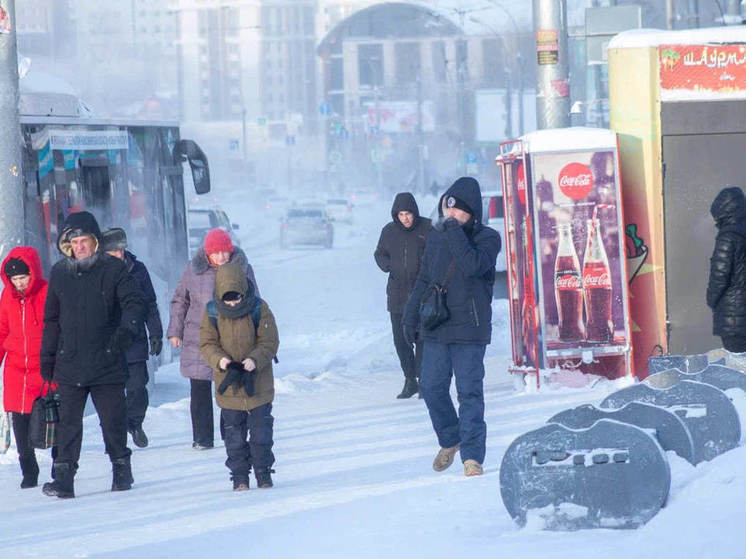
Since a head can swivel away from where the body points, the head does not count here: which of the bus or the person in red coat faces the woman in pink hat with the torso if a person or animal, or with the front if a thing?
the bus

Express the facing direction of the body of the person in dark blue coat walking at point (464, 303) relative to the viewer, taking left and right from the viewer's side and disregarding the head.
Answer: facing the viewer and to the left of the viewer

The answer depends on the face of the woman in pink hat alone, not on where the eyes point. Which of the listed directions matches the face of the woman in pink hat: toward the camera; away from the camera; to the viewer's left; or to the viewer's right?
toward the camera

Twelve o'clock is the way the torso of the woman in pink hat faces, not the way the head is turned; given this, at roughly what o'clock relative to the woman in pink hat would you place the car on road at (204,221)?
The car on road is roughly at 6 o'clock from the woman in pink hat.

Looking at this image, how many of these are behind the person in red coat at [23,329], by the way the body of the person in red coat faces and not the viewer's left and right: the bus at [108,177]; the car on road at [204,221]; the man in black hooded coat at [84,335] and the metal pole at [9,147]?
3

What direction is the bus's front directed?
toward the camera

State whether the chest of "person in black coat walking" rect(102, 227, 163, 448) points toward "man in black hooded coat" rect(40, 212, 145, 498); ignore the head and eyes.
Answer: yes

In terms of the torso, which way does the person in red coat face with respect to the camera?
toward the camera

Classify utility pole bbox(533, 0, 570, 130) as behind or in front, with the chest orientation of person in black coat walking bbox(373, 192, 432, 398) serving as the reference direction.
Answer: behind

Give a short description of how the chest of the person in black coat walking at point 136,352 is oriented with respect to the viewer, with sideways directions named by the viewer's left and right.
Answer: facing the viewer

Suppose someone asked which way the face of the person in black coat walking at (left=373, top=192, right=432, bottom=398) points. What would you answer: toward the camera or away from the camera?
toward the camera

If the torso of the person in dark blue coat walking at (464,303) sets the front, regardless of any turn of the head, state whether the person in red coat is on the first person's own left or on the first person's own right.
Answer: on the first person's own right

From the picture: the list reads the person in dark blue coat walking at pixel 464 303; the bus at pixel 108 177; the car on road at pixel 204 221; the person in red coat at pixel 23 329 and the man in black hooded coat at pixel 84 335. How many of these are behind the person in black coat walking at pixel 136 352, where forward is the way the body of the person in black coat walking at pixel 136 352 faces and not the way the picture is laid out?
2
